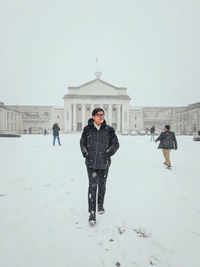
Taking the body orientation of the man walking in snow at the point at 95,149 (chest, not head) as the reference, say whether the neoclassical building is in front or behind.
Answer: behind

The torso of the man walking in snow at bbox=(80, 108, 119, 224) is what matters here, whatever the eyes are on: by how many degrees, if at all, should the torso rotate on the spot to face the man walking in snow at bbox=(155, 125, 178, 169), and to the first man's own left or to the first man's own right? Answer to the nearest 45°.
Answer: approximately 135° to the first man's own left

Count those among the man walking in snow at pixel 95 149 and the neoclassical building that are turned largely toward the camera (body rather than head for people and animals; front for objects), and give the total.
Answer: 2

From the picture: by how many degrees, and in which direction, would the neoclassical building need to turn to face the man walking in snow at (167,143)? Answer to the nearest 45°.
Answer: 0° — it already faces them

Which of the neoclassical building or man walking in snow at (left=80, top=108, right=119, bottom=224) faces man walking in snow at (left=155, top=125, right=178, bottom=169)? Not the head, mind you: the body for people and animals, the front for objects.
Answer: the neoclassical building

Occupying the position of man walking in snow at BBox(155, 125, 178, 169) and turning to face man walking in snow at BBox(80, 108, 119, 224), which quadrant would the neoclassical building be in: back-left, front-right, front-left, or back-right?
back-right

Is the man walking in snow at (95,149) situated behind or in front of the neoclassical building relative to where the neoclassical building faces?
in front
